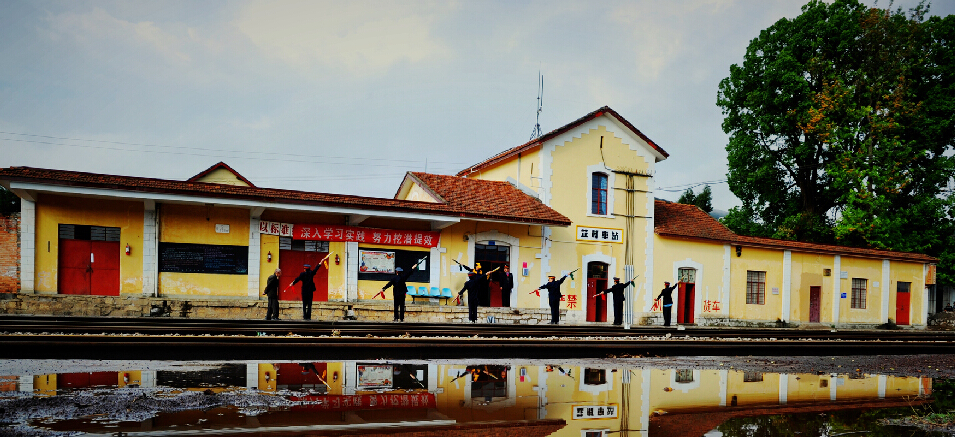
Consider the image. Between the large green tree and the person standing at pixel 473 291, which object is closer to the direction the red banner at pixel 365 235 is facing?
the person standing

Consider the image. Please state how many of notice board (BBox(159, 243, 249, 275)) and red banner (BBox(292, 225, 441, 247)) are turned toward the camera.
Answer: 2

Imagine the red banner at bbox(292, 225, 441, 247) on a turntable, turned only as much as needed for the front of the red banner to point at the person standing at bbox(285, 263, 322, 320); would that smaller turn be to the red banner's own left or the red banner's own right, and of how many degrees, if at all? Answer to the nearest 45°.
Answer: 0° — it already faces them

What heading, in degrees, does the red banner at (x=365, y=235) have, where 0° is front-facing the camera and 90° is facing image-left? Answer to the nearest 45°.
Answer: approximately 0°

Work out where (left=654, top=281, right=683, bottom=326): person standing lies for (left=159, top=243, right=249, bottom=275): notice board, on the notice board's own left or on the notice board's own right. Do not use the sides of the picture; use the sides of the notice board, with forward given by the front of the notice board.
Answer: on the notice board's own left

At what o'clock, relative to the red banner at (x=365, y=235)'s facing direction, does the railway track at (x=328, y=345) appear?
The railway track is roughly at 12 o'clock from the red banner.

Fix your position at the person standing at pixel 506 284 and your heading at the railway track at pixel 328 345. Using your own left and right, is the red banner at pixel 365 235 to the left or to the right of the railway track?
right

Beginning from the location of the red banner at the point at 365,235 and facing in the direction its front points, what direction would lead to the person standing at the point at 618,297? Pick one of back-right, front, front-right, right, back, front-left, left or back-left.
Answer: left

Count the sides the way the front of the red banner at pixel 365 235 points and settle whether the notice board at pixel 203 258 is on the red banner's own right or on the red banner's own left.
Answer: on the red banner's own right
